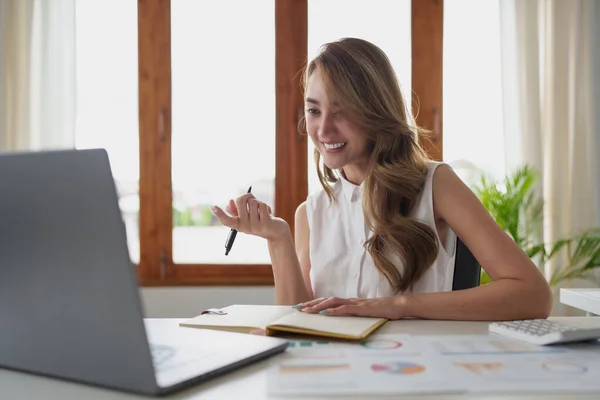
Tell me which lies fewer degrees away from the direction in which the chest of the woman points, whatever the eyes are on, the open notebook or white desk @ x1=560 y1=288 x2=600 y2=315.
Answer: the open notebook

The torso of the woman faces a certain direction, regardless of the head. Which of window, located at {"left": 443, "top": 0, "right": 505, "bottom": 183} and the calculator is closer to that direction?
the calculator

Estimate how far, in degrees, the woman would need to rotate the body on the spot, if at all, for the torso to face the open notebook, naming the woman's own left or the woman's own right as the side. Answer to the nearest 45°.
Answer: approximately 45° to the woman's own left

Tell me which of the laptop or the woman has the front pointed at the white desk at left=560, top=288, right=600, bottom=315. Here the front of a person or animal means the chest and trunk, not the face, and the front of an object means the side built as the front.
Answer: the laptop

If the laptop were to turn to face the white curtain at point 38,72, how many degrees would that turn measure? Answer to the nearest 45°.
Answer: approximately 45° to its left

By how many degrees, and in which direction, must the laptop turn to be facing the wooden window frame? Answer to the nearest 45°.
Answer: approximately 45° to its left

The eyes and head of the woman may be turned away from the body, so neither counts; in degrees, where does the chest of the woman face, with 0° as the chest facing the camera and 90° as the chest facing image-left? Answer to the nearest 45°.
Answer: approximately 45°

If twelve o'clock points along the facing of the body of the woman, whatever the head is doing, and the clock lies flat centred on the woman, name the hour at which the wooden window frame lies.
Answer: The wooden window frame is roughly at 4 o'clock from the woman.

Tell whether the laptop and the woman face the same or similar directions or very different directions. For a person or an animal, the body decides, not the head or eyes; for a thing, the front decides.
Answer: very different directions

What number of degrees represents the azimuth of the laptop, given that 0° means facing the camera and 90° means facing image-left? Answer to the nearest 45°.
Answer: approximately 225°

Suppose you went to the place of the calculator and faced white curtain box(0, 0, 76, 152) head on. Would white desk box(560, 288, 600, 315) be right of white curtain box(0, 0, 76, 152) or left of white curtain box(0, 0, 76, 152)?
right

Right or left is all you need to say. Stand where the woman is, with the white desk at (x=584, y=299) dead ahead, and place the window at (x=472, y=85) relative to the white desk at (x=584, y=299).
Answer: left

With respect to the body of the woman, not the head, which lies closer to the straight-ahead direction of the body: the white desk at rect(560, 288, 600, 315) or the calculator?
the calculator
